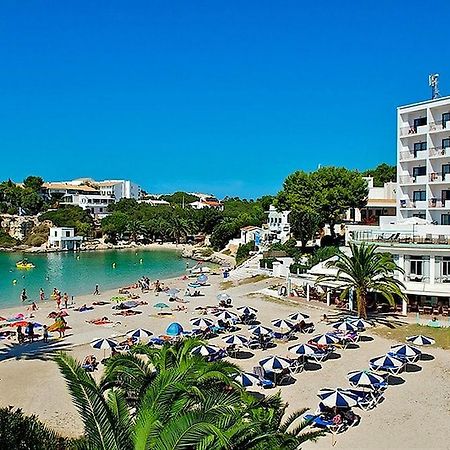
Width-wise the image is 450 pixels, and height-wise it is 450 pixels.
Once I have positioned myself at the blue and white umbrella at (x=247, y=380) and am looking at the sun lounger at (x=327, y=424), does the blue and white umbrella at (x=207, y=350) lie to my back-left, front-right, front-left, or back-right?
back-left

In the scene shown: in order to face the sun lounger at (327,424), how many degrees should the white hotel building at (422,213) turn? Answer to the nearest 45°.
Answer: approximately 45° to its left

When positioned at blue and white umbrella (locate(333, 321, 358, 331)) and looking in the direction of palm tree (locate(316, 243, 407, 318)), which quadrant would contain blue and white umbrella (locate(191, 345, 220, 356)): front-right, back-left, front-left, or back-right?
back-left

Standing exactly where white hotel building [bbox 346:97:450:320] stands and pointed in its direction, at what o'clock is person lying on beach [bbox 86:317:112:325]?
The person lying on beach is roughly at 12 o'clock from the white hotel building.

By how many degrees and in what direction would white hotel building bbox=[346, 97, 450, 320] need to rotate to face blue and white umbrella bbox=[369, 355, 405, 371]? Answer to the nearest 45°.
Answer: approximately 45° to its left

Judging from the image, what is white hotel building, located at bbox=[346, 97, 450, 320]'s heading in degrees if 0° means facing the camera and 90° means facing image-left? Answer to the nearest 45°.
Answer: approximately 45°

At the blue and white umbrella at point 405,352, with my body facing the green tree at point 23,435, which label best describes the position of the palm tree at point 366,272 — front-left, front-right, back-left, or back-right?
back-right

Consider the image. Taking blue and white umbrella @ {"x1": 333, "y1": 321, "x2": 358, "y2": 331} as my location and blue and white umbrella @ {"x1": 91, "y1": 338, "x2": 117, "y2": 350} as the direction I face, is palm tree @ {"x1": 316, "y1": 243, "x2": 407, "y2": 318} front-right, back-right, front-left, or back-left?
back-right

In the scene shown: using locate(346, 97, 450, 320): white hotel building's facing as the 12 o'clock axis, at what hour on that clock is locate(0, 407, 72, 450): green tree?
The green tree is roughly at 11 o'clock from the white hotel building.

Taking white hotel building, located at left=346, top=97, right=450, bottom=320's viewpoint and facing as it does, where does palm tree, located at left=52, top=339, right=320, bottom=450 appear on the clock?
The palm tree is roughly at 11 o'clock from the white hotel building.
